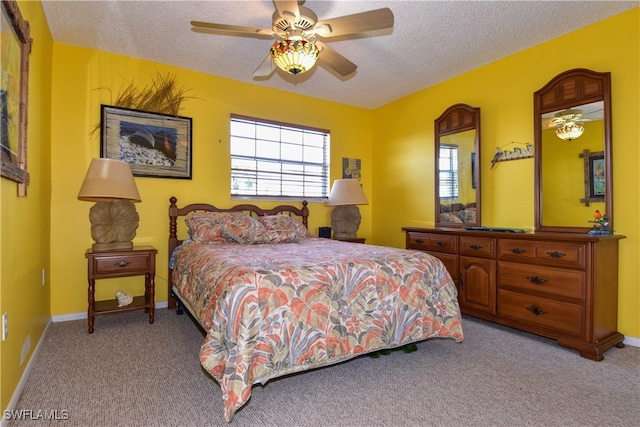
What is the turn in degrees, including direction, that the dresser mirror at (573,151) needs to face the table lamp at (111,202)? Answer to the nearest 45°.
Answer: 0° — it already faces it

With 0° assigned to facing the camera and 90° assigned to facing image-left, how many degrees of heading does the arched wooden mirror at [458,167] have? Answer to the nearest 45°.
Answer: approximately 45°

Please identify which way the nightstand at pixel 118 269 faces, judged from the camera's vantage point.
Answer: facing the viewer

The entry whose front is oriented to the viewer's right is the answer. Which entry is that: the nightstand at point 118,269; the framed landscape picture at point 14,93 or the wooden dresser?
the framed landscape picture

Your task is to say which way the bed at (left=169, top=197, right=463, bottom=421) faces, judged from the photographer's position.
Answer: facing the viewer and to the right of the viewer

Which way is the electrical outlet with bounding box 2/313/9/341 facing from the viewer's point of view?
to the viewer's right

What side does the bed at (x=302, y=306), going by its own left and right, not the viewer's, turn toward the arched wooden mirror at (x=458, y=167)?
left

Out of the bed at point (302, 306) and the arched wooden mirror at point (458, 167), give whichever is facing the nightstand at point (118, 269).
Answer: the arched wooden mirror

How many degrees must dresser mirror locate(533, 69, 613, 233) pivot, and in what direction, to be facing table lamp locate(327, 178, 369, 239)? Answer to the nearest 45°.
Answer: approximately 45° to its right

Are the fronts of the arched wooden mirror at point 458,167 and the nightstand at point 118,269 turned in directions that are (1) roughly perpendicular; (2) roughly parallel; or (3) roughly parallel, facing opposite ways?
roughly perpendicular

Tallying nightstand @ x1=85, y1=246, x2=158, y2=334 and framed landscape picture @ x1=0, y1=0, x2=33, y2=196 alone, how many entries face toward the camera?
1

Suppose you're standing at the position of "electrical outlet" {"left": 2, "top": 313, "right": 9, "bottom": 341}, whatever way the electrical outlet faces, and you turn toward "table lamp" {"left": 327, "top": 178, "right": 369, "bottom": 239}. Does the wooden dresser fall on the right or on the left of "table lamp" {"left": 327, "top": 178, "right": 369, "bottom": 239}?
right

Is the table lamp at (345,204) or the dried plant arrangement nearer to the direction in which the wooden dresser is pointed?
the dried plant arrangement

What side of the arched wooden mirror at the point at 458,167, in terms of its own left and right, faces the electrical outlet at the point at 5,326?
front
